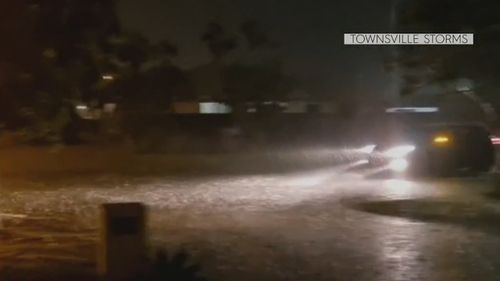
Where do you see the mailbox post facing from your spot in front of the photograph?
facing the viewer

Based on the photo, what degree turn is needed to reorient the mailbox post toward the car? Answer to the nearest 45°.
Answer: approximately 135° to its left
